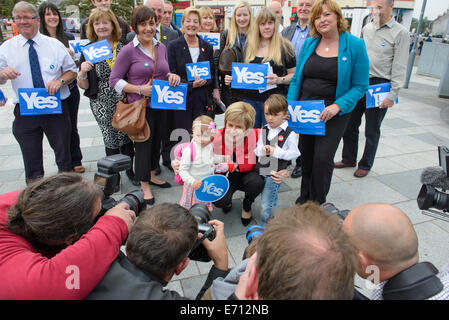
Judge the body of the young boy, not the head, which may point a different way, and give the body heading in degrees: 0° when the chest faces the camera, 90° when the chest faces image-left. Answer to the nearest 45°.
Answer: approximately 45°

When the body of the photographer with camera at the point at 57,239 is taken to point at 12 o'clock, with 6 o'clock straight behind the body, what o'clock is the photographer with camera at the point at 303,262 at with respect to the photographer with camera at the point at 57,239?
the photographer with camera at the point at 303,262 is roughly at 3 o'clock from the photographer with camera at the point at 57,239.

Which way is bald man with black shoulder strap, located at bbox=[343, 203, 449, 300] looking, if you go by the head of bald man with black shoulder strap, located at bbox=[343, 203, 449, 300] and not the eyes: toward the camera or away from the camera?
away from the camera

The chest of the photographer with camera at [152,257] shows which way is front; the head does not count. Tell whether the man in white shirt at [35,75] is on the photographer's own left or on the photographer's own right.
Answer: on the photographer's own left

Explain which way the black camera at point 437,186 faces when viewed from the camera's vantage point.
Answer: facing to the left of the viewer

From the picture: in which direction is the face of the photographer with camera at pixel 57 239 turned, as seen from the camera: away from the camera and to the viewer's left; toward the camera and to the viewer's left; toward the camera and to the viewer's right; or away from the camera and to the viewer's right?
away from the camera and to the viewer's right

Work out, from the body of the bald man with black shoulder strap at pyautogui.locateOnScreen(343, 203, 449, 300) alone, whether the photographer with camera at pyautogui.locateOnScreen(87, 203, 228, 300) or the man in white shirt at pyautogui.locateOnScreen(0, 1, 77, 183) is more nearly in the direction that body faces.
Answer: the man in white shirt

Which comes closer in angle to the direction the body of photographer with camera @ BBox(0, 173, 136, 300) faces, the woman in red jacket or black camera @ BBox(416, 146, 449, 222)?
the woman in red jacket

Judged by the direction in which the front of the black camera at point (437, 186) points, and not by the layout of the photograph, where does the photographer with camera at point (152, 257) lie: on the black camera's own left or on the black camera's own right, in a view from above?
on the black camera's own left
